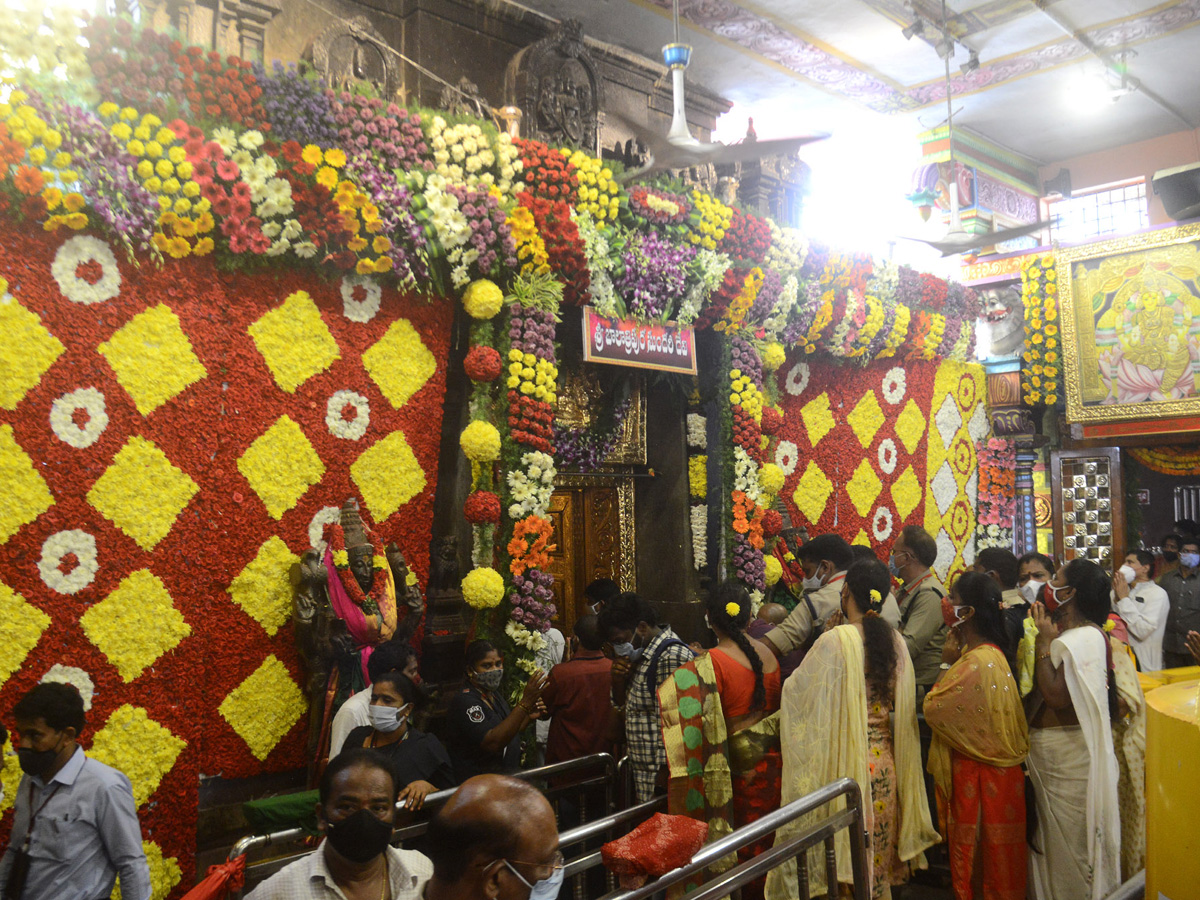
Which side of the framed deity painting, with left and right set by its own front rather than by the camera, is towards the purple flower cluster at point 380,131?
front

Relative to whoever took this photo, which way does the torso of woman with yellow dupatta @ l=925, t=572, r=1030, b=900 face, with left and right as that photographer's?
facing to the left of the viewer

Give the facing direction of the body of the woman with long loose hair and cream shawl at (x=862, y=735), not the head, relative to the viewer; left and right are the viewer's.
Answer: facing away from the viewer and to the left of the viewer

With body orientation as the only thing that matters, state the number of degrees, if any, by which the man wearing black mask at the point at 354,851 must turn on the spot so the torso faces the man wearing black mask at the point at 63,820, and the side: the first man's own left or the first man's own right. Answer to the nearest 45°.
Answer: approximately 135° to the first man's own right

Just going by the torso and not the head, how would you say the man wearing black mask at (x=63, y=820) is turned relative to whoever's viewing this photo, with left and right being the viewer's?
facing the viewer and to the left of the viewer

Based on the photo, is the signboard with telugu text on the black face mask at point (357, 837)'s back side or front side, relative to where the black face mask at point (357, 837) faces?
on the back side

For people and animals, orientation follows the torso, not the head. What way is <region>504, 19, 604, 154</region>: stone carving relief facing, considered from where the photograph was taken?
facing the viewer and to the right of the viewer

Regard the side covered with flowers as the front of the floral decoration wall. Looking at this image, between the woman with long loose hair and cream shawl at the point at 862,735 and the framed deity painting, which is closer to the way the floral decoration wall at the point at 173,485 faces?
the woman with long loose hair and cream shawl

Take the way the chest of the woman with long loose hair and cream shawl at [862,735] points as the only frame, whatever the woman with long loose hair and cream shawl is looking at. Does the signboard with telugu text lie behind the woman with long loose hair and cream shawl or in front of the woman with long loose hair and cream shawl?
in front

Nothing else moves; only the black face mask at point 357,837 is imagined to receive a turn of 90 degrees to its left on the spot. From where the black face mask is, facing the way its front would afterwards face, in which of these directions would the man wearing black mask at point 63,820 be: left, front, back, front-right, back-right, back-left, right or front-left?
back-left

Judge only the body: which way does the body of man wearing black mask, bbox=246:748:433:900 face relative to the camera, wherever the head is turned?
toward the camera

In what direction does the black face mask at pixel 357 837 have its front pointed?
toward the camera

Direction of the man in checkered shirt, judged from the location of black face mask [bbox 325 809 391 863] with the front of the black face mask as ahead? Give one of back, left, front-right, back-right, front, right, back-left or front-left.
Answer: back-left

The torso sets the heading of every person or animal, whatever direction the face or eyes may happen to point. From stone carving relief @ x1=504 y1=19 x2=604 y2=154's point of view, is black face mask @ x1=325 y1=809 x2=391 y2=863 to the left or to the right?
on its right
